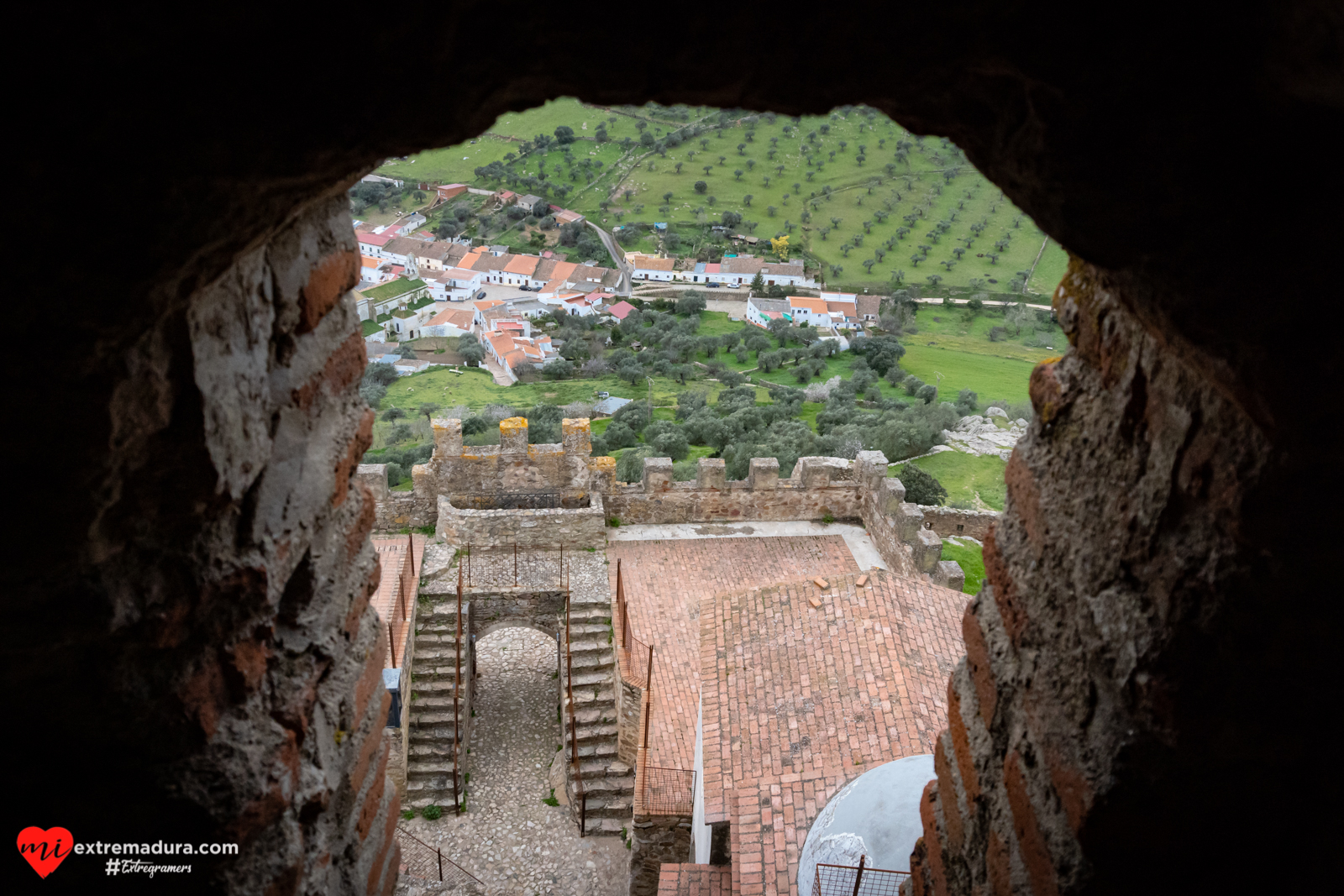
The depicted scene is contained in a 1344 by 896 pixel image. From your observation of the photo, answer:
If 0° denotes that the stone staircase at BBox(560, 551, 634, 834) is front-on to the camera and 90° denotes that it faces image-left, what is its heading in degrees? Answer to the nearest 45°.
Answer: approximately 0°

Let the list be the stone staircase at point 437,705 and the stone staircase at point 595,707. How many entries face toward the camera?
2

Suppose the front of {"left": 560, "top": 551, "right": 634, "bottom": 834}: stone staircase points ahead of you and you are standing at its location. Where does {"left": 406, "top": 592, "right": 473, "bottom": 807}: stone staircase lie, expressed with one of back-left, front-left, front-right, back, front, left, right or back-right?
right

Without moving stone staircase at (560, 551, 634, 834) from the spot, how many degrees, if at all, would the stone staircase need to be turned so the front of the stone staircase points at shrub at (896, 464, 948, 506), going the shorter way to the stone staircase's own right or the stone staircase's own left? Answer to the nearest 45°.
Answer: approximately 135° to the stone staircase's own left

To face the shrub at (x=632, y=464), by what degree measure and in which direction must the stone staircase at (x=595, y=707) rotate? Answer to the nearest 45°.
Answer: approximately 180°

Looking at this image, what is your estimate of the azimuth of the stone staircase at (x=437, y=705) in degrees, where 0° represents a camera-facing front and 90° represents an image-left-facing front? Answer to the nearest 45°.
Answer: approximately 0°
